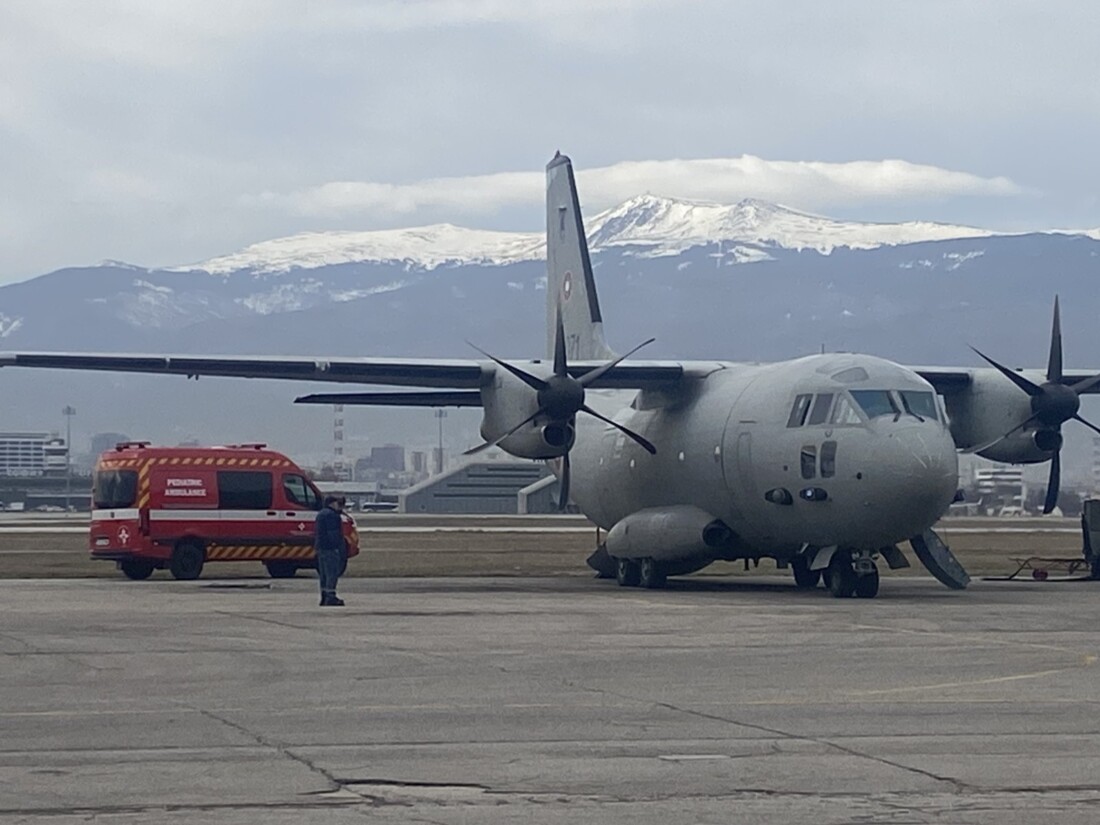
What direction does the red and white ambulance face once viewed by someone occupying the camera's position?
facing away from the viewer and to the right of the viewer

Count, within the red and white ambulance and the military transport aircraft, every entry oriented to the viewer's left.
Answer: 0

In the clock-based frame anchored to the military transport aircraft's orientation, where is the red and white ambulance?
The red and white ambulance is roughly at 5 o'clock from the military transport aircraft.

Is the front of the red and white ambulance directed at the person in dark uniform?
no

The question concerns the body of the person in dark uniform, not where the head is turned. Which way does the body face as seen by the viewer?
to the viewer's right

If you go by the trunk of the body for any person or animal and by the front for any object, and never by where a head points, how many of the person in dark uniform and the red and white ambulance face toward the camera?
0

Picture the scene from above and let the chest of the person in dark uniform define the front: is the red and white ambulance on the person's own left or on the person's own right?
on the person's own left
